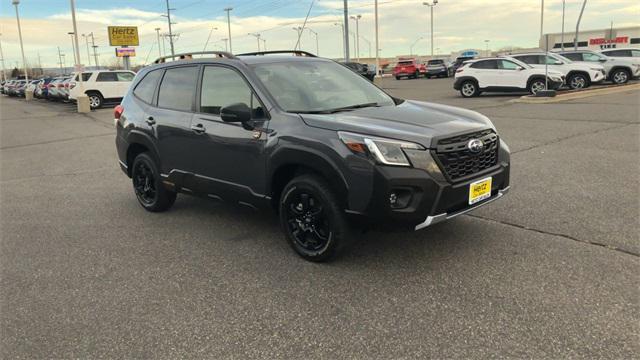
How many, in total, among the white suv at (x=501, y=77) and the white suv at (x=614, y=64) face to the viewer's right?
2

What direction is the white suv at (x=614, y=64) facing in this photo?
to the viewer's right

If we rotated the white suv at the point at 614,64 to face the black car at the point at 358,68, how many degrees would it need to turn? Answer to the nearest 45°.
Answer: approximately 135° to its right

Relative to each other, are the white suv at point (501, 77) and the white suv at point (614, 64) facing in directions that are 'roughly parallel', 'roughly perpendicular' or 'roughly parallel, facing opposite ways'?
roughly parallel

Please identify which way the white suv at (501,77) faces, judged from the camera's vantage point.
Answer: facing to the right of the viewer

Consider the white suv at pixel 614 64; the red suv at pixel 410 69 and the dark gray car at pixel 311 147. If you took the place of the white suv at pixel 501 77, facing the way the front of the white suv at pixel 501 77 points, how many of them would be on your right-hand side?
1

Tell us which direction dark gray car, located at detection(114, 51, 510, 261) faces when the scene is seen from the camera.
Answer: facing the viewer and to the right of the viewer

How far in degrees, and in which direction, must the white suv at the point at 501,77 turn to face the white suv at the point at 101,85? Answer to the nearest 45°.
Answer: approximately 180°

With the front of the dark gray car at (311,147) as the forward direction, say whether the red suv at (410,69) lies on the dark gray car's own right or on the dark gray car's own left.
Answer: on the dark gray car's own left
